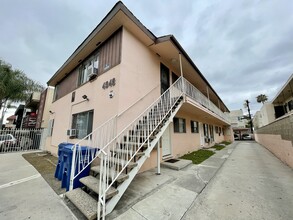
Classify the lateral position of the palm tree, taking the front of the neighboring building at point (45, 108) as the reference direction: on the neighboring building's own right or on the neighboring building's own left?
on the neighboring building's own left
